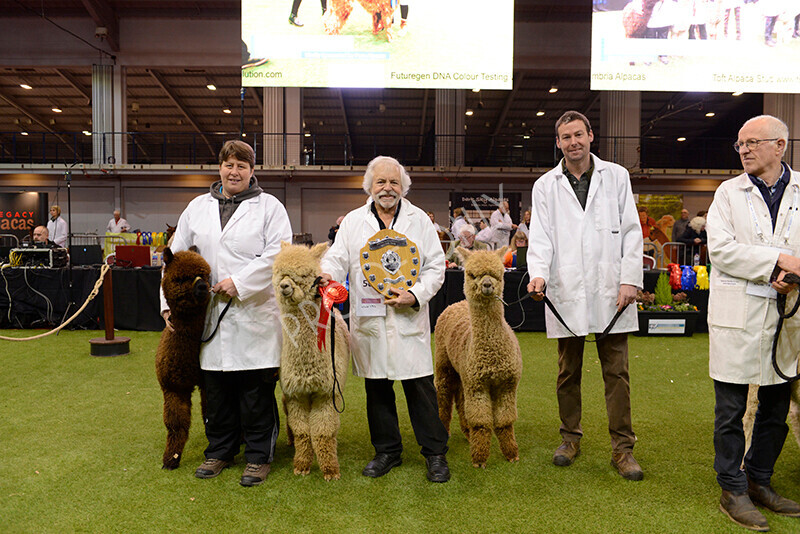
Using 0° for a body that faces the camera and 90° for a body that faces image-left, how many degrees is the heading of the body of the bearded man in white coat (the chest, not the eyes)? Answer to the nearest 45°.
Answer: approximately 0°

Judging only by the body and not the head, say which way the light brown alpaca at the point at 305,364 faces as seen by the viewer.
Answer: toward the camera

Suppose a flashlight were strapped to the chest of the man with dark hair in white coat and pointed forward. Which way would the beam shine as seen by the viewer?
toward the camera

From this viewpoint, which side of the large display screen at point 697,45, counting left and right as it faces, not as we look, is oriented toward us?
front

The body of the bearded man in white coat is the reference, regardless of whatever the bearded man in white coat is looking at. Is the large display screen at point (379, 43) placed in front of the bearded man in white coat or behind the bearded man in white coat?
behind

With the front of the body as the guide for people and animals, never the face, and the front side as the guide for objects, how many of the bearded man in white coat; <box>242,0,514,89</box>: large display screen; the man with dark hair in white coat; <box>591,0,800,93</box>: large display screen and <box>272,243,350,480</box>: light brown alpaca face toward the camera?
5

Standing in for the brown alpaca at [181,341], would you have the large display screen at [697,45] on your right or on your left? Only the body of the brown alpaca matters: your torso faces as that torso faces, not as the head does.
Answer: on your left

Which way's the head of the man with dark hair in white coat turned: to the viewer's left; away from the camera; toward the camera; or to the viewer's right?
toward the camera

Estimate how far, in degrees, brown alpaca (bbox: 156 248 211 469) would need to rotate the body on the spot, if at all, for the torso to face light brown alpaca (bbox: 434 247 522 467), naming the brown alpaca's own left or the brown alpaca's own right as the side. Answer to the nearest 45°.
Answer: approximately 45° to the brown alpaca's own left

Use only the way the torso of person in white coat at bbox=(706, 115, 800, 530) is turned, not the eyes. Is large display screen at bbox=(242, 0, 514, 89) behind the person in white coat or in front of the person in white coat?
behind

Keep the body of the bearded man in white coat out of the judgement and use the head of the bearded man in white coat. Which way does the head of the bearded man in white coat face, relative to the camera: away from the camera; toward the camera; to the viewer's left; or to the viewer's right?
toward the camera
